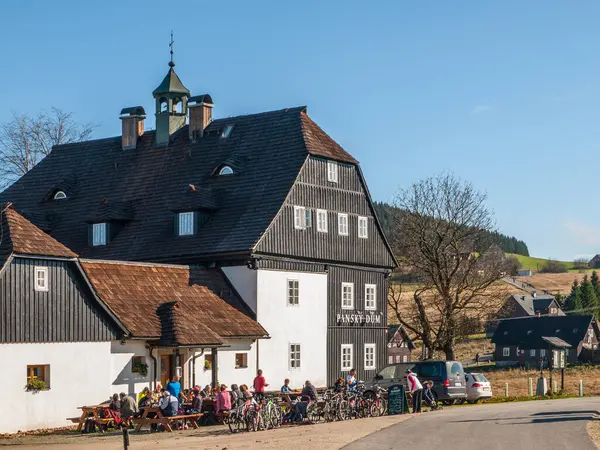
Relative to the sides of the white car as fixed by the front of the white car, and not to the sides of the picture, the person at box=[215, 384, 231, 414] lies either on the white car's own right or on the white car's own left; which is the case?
on the white car's own left

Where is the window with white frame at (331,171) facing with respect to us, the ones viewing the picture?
facing the viewer and to the right of the viewer

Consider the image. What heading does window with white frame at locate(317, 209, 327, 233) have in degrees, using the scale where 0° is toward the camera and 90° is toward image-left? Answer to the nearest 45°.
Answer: approximately 315°

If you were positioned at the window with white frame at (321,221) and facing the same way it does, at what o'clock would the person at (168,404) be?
The person is roughly at 2 o'clock from the window with white frame.

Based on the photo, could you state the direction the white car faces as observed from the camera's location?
facing away from the viewer and to the left of the viewer

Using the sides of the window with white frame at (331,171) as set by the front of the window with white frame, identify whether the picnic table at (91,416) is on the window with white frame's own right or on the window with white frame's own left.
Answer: on the window with white frame's own right
